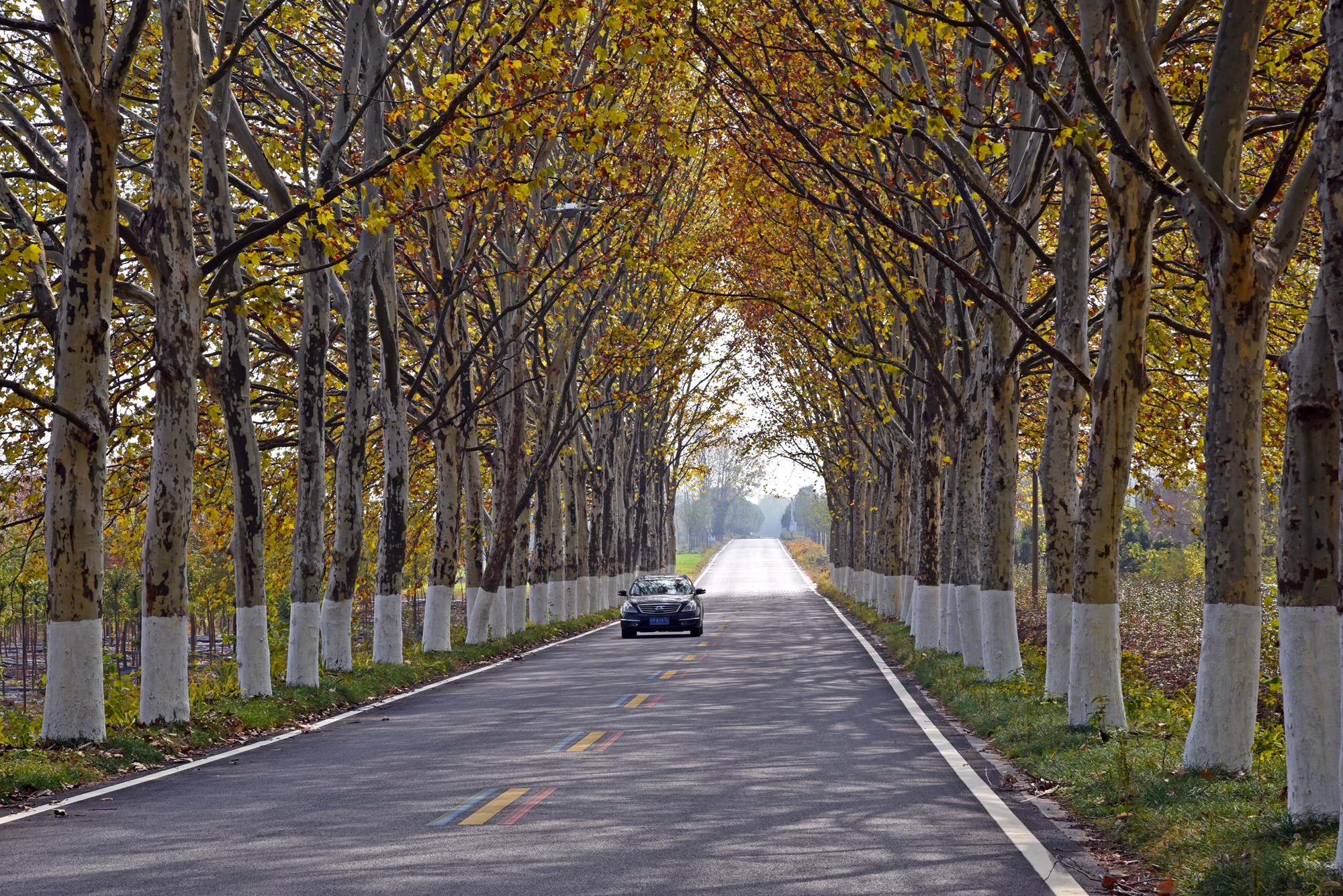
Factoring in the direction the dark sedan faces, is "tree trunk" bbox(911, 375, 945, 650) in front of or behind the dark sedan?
in front

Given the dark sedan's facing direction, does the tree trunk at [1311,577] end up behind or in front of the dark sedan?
in front

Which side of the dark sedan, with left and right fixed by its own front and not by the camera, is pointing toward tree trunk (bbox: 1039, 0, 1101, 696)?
front

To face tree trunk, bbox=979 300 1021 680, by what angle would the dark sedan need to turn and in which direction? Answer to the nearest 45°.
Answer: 0° — it already faces it

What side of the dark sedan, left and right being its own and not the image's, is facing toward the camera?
front

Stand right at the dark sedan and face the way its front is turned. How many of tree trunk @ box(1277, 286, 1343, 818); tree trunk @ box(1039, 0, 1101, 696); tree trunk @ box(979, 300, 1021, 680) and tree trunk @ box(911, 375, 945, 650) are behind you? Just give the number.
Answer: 0

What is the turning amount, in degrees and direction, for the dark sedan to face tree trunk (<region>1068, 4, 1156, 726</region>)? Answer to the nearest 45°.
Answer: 0° — it already faces it

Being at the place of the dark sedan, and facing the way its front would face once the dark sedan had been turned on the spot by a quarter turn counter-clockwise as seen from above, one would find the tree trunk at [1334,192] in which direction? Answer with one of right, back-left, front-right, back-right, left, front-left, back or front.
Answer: right
